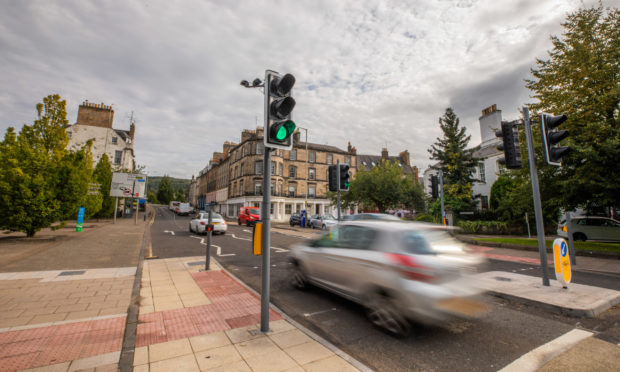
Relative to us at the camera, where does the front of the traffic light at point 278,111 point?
facing the viewer and to the right of the viewer

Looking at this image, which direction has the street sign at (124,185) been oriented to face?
toward the camera

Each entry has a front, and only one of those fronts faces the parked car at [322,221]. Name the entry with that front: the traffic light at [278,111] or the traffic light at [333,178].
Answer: the traffic light at [333,178]

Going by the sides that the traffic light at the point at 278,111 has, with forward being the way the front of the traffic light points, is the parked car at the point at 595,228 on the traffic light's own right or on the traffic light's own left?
on the traffic light's own left

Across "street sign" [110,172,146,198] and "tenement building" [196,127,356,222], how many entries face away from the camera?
0

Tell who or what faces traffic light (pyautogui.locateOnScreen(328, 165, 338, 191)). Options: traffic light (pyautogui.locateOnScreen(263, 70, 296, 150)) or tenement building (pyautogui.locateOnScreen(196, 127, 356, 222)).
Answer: the tenement building

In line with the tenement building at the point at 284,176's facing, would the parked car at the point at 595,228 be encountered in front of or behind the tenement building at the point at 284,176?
in front

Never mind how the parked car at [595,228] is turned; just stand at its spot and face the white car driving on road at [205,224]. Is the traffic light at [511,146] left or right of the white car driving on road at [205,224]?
left

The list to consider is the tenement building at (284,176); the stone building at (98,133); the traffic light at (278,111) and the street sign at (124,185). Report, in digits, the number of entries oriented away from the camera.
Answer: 0

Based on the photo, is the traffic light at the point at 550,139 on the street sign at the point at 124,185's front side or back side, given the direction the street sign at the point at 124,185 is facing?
on the front side
